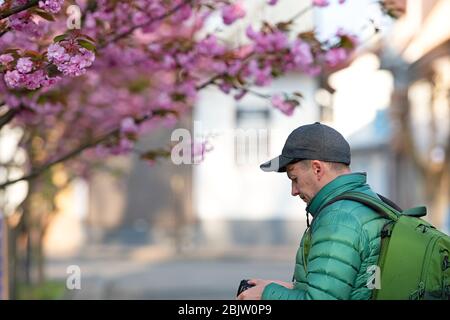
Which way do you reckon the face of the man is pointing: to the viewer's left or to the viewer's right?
to the viewer's left

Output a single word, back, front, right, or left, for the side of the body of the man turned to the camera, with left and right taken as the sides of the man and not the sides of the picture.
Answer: left
